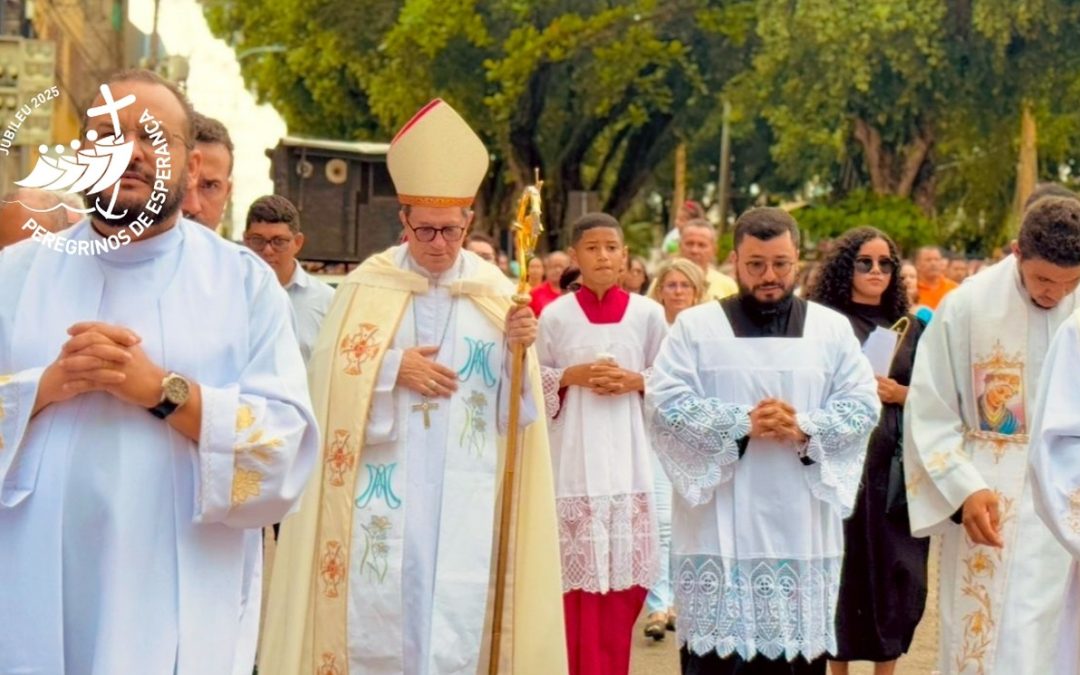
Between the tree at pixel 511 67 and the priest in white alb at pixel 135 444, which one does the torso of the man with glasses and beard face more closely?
the priest in white alb

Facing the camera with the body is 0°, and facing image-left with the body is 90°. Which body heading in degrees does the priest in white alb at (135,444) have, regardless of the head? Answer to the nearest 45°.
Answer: approximately 0°

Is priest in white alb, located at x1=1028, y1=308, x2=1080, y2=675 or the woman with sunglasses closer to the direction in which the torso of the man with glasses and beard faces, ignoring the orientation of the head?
the priest in white alb

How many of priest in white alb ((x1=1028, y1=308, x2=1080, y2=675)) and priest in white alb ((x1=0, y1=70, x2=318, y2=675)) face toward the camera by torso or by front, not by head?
2

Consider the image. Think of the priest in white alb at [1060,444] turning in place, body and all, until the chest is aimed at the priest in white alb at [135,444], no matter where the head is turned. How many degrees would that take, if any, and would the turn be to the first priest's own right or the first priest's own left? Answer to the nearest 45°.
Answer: approximately 45° to the first priest's own right

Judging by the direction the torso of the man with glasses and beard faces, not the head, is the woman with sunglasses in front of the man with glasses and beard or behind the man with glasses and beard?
behind

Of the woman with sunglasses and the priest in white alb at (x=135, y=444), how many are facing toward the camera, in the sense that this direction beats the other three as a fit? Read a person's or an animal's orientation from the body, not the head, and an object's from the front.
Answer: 2

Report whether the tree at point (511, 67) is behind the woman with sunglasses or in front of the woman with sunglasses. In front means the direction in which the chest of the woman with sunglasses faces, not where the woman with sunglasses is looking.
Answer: behind

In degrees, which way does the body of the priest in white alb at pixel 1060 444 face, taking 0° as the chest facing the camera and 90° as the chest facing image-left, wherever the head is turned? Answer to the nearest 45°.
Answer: approximately 0°
